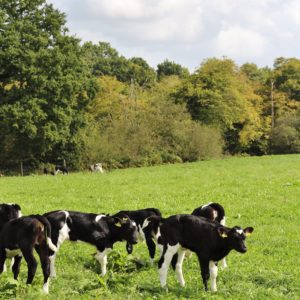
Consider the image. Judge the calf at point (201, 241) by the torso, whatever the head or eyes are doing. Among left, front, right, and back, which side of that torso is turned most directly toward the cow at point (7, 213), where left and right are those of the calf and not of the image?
back

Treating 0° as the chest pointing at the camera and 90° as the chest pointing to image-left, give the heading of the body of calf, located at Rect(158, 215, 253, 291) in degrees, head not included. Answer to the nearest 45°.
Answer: approximately 315°

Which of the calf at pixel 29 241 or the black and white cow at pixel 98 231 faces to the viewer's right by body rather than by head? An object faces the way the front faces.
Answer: the black and white cow

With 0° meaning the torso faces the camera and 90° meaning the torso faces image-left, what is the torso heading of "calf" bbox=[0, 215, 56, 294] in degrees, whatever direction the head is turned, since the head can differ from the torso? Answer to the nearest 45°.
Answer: approximately 135°

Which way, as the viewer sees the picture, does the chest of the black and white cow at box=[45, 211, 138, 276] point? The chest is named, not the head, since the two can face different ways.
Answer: to the viewer's right
